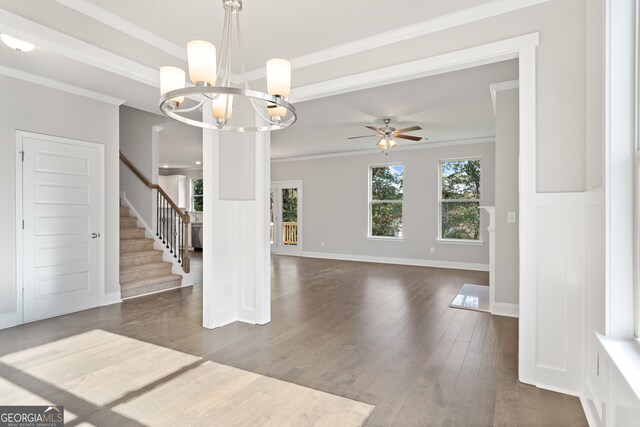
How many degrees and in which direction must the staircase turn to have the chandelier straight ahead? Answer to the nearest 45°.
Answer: approximately 45° to its right

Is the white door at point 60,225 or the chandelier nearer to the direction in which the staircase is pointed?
the chandelier

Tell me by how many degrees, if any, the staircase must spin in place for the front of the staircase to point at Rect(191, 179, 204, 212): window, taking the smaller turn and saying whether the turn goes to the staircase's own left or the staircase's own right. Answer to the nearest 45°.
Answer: approximately 135° to the staircase's own left

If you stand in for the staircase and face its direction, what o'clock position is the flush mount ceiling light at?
The flush mount ceiling light is roughly at 2 o'clock from the staircase.

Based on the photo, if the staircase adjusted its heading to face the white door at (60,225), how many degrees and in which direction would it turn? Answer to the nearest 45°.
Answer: approximately 90° to its right

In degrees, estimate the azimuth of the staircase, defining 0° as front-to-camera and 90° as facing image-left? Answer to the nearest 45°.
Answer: approximately 315°
